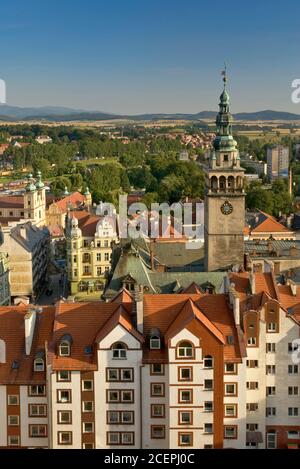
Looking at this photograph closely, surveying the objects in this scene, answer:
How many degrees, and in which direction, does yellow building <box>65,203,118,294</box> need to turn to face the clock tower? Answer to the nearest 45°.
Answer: approximately 45° to its left

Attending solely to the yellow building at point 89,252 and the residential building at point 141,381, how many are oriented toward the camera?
2

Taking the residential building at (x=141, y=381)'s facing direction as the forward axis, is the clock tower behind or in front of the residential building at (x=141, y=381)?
behind

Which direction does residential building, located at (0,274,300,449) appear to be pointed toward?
toward the camera

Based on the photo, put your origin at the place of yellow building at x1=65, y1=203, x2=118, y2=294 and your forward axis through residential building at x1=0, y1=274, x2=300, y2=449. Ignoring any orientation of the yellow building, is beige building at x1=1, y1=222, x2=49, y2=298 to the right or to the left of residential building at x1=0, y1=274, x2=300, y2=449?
right

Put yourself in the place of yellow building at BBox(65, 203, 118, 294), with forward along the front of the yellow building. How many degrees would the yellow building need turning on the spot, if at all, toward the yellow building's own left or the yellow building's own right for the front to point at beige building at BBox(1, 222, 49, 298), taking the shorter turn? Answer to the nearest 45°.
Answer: approximately 45° to the yellow building's own right

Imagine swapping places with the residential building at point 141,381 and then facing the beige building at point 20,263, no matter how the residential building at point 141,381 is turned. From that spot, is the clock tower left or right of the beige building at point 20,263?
right

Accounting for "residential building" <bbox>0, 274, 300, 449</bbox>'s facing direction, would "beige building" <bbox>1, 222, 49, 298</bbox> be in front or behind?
behind

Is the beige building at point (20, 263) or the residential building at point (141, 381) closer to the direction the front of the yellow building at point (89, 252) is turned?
the residential building

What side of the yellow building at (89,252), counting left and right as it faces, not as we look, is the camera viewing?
front

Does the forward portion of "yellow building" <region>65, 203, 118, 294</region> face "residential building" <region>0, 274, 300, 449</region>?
yes

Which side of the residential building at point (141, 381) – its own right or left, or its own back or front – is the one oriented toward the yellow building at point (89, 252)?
back
